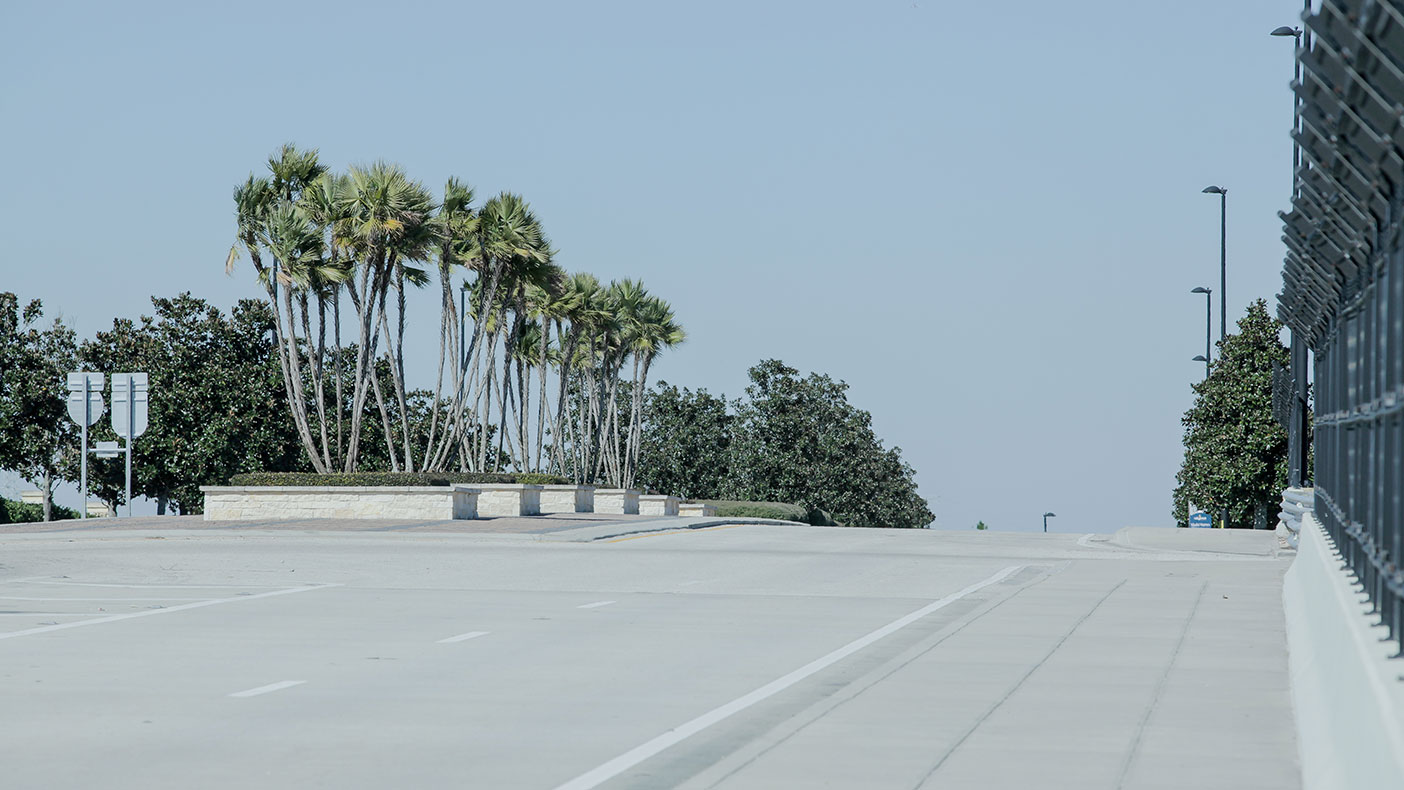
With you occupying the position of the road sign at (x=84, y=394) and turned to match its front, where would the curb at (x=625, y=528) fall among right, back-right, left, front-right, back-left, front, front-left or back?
back-right

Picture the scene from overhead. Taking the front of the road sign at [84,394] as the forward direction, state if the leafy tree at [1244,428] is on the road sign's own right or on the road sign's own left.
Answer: on the road sign's own right

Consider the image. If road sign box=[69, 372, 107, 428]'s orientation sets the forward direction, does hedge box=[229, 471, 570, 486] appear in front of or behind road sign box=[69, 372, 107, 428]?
behind

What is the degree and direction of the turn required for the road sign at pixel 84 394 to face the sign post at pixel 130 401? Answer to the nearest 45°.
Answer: approximately 135° to its right

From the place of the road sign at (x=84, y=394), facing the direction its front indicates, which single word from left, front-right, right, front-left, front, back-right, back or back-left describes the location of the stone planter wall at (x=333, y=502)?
back-right

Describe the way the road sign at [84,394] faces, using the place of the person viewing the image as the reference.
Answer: facing away from the viewer

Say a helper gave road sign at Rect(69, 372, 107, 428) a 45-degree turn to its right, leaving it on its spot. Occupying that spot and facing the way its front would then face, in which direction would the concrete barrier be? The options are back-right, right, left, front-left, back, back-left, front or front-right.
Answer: back-right

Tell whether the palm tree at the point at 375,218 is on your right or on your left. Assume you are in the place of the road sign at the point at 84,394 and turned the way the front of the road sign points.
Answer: on your right
